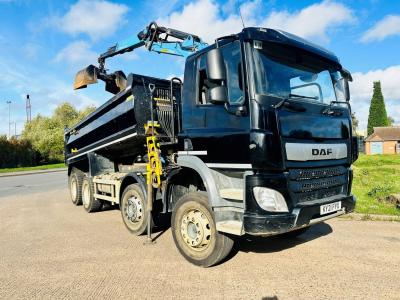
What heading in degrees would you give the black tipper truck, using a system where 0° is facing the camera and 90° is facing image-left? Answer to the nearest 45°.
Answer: approximately 315°
